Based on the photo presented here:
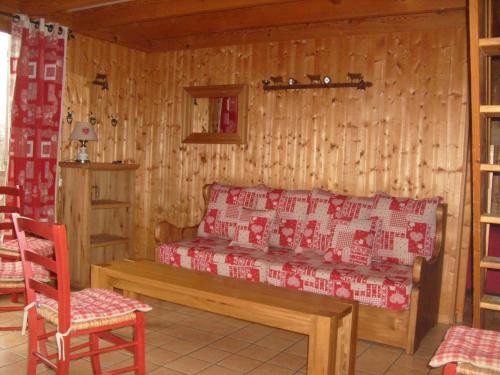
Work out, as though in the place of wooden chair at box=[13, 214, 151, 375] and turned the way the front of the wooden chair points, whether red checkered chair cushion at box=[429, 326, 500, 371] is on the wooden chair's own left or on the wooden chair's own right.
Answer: on the wooden chair's own right

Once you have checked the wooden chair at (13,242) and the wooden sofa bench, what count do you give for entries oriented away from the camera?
0

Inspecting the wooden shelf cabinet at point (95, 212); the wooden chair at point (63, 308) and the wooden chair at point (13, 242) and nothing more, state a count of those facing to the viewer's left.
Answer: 0

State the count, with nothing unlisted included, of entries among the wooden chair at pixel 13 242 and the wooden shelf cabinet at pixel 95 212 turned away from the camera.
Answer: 0

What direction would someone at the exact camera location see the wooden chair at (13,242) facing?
facing the viewer and to the right of the viewer

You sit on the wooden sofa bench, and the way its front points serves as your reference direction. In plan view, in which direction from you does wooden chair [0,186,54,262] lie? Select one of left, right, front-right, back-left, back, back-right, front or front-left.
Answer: front-right

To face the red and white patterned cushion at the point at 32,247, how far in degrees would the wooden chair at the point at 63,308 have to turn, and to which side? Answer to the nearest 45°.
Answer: approximately 45° to its left

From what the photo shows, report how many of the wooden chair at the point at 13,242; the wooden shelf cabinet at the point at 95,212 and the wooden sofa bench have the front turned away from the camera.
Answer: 0

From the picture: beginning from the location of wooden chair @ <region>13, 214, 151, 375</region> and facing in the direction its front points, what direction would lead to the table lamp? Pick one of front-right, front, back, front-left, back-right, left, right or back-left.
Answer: front-left

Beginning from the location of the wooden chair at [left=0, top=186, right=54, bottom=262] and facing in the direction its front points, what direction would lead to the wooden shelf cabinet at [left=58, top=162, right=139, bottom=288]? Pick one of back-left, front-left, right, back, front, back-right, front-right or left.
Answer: left

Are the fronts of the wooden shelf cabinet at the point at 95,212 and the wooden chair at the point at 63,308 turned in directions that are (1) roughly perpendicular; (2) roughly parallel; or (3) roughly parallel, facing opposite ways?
roughly perpendicular

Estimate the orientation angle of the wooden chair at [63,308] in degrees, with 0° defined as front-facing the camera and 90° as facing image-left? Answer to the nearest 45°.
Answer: approximately 225°

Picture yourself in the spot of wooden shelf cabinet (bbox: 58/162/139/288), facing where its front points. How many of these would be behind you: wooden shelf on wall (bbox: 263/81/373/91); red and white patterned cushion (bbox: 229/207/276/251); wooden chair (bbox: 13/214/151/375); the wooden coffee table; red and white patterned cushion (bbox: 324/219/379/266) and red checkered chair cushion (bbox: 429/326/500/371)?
0

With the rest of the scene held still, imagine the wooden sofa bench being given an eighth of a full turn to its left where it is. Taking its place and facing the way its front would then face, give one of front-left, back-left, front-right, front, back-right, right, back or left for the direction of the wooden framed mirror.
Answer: back-right

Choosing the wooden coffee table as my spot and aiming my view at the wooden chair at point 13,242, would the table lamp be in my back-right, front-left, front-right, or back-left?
front-right

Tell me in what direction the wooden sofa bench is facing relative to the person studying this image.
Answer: facing the viewer and to the left of the viewer
